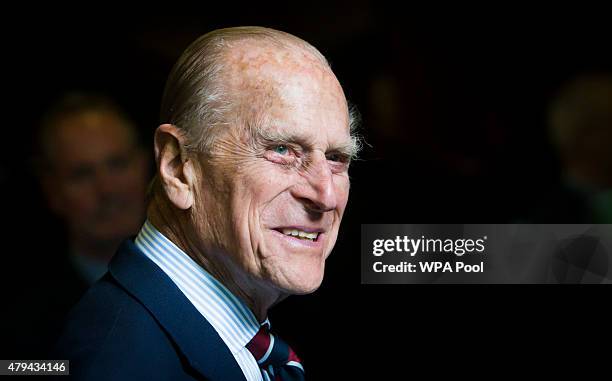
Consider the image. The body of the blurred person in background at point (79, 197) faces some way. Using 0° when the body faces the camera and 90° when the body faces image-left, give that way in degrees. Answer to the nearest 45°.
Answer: approximately 315°
